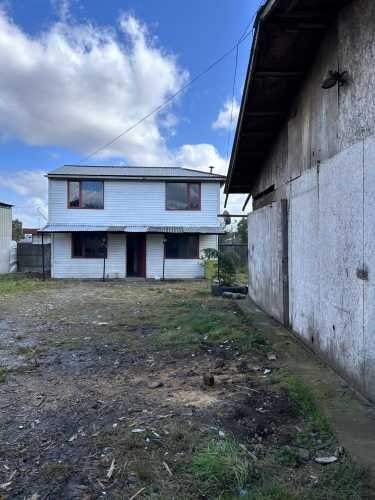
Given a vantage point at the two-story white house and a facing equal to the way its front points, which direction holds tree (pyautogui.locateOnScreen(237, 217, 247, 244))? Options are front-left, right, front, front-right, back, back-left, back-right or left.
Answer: back-left

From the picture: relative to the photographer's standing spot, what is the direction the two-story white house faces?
facing the viewer

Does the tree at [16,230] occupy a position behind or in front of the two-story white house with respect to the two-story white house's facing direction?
behind

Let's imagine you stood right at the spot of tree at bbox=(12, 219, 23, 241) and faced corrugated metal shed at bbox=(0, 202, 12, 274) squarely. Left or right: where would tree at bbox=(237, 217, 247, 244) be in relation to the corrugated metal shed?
left
